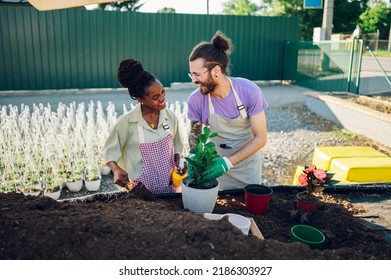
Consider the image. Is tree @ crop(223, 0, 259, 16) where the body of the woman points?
no

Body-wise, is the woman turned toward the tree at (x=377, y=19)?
no

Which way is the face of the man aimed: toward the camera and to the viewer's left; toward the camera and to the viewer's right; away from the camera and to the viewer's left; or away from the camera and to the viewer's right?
toward the camera and to the viewer's left

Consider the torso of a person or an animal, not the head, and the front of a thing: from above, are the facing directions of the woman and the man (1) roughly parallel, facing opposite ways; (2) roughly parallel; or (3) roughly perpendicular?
roughly perpendicular

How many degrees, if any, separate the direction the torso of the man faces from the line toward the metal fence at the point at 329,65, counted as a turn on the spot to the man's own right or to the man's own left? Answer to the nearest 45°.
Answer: approximately 135° to the man's own right

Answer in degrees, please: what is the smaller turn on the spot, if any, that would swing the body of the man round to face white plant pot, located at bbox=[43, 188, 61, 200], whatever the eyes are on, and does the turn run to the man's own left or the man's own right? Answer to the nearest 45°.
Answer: approximately 90° to the man's own right

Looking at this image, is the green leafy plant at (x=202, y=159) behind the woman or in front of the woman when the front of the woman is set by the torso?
in front

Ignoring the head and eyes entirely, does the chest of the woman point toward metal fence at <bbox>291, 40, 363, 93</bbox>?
no

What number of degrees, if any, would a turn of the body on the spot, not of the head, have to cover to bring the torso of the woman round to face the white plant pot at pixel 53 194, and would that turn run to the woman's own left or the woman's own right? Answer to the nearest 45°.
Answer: approximately 180°

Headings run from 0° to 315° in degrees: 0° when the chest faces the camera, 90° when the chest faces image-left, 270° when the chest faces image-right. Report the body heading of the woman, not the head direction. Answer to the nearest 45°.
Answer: approximately 315°

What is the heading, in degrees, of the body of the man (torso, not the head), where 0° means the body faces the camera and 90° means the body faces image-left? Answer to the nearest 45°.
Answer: approximately 45°

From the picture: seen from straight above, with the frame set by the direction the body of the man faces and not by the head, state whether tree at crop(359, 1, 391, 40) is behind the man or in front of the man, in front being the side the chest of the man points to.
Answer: behind

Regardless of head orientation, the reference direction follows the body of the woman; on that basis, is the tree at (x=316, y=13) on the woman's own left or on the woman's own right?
on the woman's own left

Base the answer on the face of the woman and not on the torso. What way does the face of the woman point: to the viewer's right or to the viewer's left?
to the viewer's right

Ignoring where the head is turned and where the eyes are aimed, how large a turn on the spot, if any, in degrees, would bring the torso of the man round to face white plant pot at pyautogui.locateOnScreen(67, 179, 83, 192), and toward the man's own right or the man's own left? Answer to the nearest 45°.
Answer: approximately 90° to the man's own right

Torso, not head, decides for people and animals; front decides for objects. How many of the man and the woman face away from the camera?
0

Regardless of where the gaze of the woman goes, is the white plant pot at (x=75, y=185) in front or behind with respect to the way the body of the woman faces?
behind

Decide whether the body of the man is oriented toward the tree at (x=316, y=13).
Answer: no
